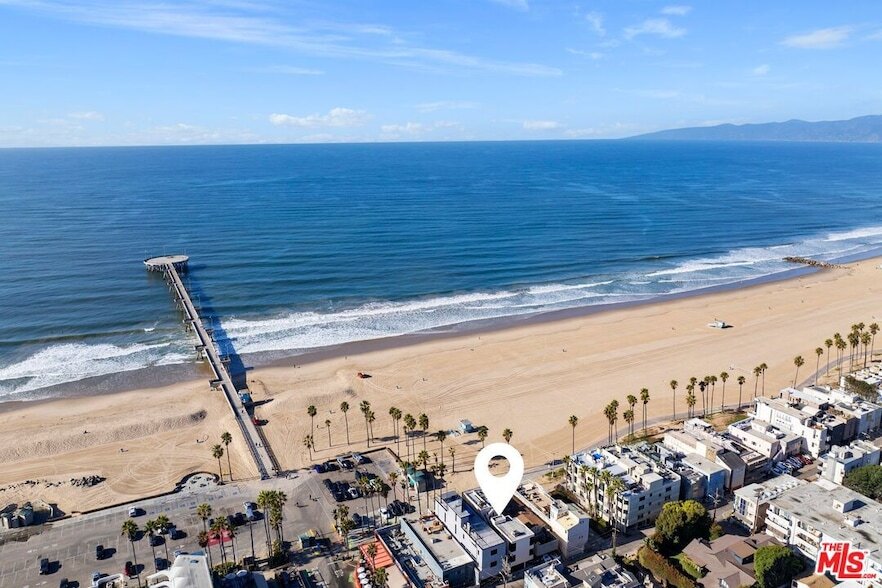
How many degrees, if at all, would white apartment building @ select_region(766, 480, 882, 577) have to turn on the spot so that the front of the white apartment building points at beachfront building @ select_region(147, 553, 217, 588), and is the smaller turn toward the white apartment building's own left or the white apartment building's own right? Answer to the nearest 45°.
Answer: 0° — it already faces it

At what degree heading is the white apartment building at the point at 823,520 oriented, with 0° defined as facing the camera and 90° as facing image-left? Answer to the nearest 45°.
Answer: approximately 45°

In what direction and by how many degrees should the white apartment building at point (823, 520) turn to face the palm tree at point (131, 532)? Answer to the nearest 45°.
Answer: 0° — it already faces it

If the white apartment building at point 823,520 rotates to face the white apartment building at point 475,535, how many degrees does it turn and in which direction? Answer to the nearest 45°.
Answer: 0° — it already faces it

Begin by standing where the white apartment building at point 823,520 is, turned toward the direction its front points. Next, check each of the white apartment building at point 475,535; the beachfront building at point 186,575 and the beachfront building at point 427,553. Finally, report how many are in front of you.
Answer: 3

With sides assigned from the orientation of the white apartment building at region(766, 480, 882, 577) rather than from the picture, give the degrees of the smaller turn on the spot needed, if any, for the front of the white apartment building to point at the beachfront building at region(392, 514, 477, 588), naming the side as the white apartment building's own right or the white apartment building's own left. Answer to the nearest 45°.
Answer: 0° — it already faces it
